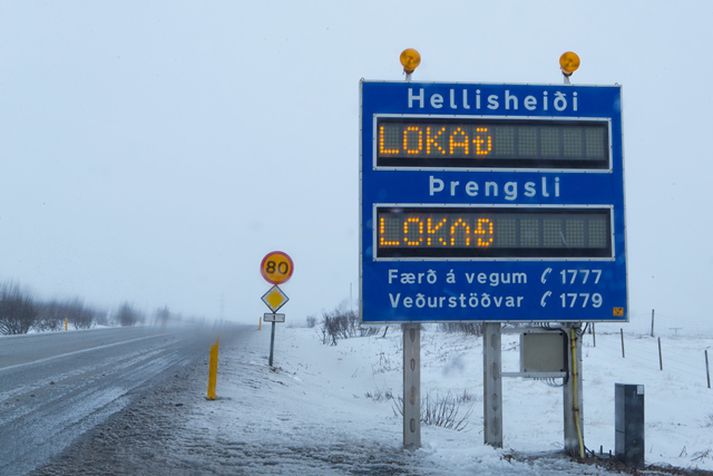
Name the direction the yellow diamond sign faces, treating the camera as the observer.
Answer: facing the viewer

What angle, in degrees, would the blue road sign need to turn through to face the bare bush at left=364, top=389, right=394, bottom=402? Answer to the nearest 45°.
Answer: approximately 180°

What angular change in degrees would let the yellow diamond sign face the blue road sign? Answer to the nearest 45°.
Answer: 0° — it already faces it

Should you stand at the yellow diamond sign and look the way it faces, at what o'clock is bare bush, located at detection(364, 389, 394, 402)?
The bare bush is roughly at 10 o'clock from the yellow diamond sign.

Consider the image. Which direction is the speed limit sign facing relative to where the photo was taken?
toward the camera
